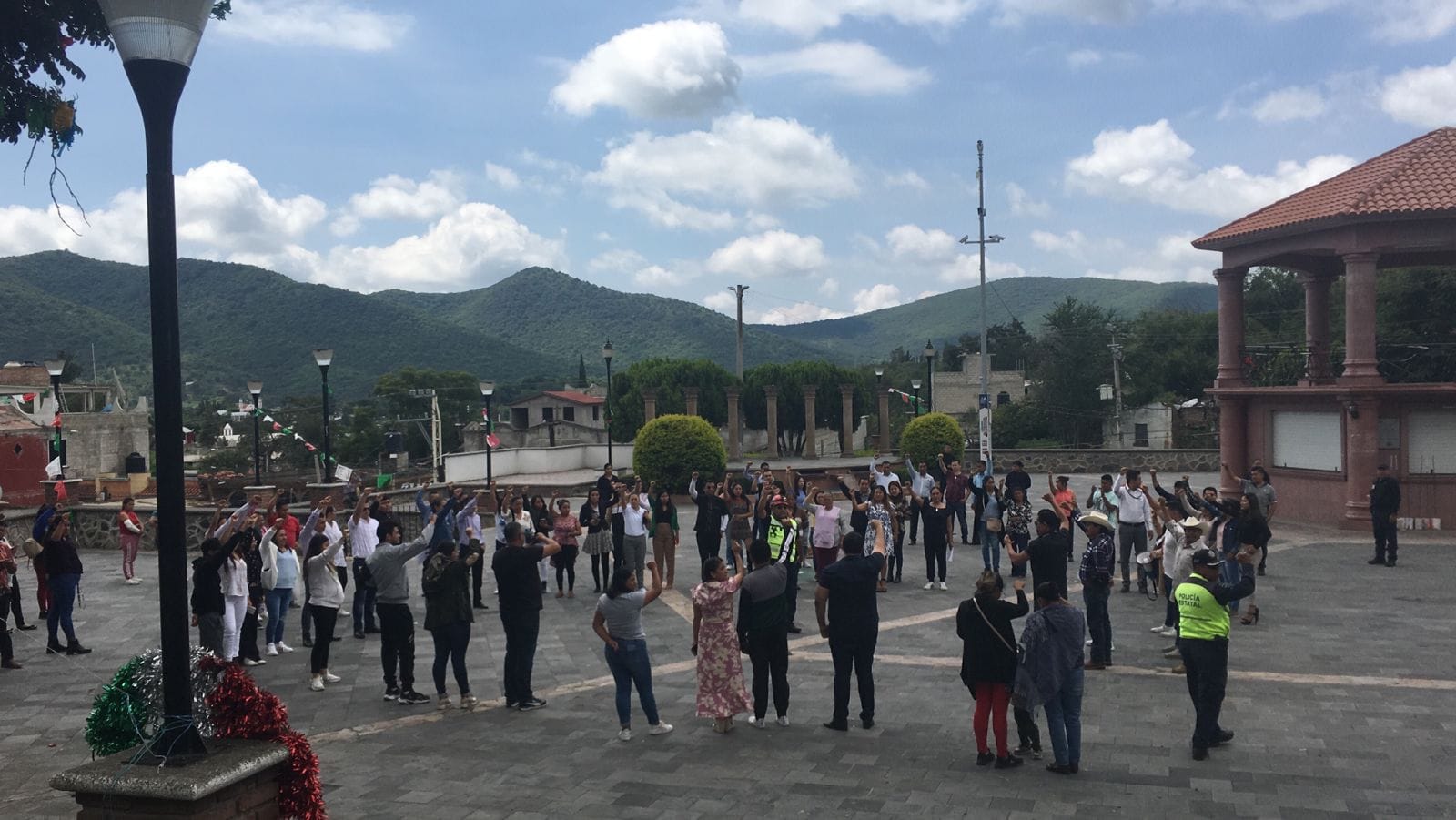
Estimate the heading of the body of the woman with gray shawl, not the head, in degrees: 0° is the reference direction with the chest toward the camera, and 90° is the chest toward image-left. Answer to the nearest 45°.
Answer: approximately 135°

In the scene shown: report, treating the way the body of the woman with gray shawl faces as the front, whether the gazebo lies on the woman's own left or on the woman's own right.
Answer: on the woman's own right

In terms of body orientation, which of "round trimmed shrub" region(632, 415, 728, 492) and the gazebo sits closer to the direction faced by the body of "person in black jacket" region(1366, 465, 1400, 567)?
the round trimmed shrub

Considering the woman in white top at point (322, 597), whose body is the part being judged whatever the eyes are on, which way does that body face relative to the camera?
to the viewer's right

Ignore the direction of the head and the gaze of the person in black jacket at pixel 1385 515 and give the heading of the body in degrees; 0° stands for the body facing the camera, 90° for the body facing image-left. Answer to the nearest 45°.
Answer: approximately 90°

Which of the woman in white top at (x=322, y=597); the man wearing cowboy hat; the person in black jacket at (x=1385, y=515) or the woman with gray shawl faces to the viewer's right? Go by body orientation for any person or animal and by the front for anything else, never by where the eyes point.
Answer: the woman in white top

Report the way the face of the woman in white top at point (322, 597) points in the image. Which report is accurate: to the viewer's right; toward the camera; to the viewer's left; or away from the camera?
to the viewer's right

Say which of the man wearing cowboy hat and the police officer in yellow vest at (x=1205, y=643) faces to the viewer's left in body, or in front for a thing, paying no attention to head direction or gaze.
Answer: the man wearing cowboy hat

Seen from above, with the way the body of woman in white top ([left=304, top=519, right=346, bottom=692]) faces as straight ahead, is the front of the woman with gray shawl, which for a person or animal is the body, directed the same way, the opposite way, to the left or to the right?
to the left

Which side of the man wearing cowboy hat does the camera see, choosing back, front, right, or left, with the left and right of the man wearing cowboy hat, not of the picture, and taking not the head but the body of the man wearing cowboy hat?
left

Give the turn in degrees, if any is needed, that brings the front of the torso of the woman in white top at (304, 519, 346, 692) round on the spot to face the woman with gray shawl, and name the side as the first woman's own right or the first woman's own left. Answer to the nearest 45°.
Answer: approximately 45° to the first woman's own right
